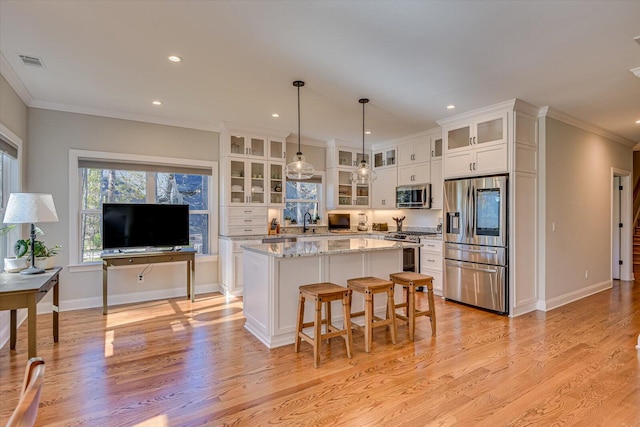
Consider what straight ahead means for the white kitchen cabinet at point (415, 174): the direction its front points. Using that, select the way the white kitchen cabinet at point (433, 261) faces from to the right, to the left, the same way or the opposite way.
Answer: the same way

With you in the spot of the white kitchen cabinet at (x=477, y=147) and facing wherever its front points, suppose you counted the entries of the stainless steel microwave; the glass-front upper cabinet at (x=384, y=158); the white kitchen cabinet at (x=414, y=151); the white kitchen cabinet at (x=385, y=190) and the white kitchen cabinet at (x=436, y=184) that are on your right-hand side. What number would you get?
5

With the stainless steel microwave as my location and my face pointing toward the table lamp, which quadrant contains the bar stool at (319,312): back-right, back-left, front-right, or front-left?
front-left

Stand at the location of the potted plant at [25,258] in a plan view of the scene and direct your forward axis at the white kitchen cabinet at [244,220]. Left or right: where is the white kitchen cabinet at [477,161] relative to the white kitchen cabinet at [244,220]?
right

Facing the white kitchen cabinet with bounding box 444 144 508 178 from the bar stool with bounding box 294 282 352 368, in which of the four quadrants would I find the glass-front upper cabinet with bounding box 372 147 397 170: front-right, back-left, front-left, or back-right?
front-left

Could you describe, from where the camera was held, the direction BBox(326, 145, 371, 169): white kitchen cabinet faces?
facing the viewer and to the right of the viewer

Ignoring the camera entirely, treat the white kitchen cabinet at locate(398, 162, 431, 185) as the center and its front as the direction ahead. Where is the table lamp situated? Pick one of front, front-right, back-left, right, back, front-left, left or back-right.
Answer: front

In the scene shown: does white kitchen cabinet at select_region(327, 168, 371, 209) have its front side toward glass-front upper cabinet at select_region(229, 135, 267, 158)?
no

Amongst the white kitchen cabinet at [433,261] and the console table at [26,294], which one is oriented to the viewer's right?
the console table

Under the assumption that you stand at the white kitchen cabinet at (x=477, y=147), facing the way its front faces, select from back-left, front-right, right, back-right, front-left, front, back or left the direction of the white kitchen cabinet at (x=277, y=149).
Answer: front-right

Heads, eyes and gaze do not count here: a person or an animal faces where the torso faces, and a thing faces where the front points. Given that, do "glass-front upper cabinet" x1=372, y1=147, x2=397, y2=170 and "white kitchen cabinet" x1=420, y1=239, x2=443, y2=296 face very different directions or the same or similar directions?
same or similar directions

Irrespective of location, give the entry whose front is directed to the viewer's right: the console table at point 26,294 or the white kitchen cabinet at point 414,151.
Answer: the console table

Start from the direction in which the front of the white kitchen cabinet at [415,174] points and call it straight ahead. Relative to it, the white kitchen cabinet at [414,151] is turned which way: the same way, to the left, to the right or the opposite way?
the same way

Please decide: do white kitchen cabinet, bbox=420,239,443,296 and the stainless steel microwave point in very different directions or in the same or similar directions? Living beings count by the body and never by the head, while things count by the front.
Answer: same or similar directions

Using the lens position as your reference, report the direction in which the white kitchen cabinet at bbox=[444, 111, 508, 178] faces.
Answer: facing the viewer and to the left of the viewer

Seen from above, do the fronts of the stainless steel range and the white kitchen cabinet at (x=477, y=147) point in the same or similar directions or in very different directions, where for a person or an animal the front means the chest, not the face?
same or similar directions

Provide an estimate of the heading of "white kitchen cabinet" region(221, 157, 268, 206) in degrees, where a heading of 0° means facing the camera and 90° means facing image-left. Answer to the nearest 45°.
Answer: approximately 315°
